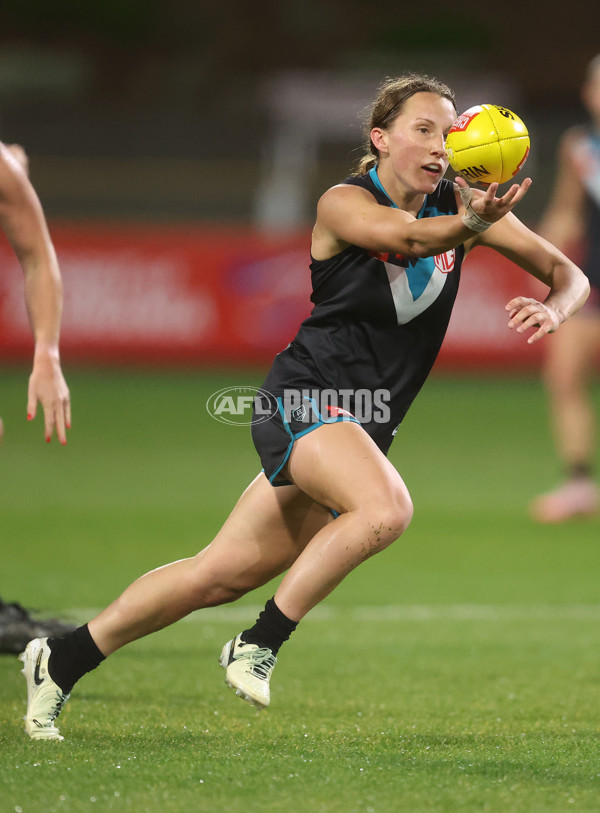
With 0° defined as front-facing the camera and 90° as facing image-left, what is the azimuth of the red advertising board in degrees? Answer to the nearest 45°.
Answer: approximately 0°

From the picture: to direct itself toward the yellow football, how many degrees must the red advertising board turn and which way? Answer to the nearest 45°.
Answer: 0° — it already faces it
